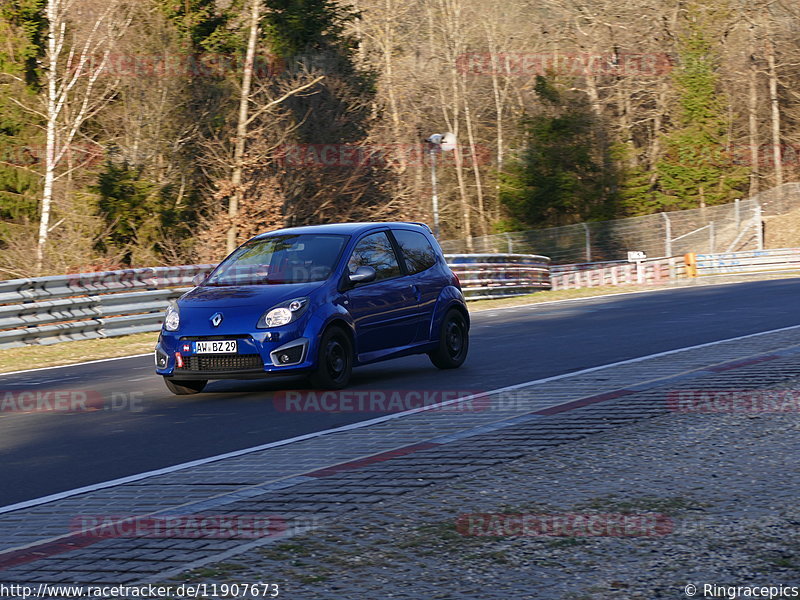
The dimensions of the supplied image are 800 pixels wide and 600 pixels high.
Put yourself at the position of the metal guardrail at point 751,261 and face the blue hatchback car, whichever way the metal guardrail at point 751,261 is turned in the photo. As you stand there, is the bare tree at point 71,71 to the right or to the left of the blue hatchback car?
right

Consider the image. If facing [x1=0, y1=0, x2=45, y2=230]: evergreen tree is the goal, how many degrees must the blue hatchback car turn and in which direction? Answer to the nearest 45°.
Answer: approximately 135° to its right

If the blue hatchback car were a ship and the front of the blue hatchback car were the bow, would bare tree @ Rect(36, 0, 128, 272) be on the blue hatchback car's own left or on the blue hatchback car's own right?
on the blue hatchback car's own right

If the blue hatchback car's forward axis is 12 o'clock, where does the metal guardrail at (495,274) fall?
The metal guardrail is roughly at 5 o'clock from the blue hatchback car.

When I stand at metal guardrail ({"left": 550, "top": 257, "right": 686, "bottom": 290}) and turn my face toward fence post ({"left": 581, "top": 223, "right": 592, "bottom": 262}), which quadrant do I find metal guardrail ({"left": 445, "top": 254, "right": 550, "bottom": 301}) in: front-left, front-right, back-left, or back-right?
back-left

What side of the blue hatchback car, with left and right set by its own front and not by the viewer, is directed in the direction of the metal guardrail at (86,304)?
right

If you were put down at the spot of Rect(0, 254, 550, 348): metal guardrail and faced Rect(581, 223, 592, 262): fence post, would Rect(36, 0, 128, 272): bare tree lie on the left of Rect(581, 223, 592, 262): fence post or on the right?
left

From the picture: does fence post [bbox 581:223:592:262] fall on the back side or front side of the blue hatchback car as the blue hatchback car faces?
on the back side

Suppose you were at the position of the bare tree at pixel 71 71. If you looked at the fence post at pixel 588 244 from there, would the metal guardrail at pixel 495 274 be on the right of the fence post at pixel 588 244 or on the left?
right

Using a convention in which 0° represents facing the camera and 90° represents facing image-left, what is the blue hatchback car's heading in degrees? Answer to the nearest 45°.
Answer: approximately 45°

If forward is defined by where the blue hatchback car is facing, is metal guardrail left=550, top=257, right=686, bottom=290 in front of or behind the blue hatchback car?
behind
